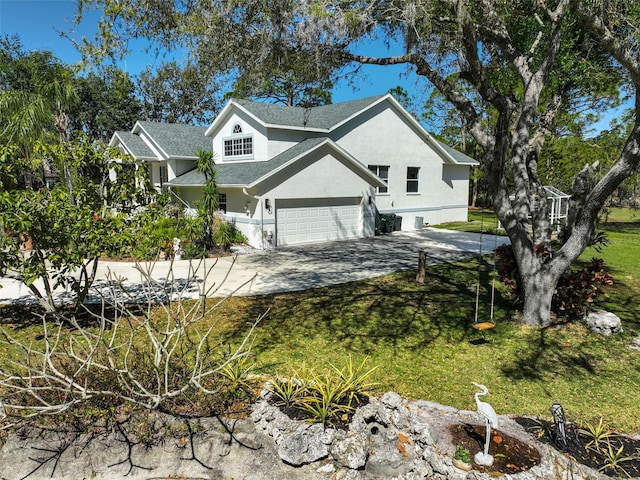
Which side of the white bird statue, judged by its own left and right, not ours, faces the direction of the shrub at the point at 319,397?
front

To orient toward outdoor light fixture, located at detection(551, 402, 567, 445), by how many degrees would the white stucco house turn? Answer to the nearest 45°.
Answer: approximately 45° to its left

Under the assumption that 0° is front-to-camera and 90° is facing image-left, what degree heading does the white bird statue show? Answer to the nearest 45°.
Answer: approximately 90°

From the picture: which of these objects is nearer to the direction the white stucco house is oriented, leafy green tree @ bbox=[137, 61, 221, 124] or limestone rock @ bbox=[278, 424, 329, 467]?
the limestone rock

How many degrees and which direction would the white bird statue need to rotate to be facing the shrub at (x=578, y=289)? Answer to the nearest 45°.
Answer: approximately 90° to its right

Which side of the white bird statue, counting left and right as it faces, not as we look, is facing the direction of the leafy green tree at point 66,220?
front

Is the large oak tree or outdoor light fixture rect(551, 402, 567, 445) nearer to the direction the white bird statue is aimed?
the large oak tree

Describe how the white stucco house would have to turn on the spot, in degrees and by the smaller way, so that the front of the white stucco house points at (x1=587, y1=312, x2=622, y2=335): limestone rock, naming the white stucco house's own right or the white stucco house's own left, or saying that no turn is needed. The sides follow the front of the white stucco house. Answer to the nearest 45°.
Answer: approximately 45° to the white stucco house's own left

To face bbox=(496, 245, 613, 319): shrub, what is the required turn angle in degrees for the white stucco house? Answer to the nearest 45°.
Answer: approximately 45° to its left

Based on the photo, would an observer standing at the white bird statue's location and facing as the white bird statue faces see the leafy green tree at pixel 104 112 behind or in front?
in front

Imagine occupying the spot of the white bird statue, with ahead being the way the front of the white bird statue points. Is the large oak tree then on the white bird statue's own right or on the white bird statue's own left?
on the white bird statue's own right

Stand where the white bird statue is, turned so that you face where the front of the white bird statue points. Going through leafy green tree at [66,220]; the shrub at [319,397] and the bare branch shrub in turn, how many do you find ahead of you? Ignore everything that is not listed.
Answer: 3

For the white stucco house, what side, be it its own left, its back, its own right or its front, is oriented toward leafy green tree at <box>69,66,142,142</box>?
right

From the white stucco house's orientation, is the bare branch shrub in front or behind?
in front

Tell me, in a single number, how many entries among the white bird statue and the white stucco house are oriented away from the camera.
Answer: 0

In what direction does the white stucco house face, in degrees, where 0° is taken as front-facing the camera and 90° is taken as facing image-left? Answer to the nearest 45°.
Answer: approximately 45°
